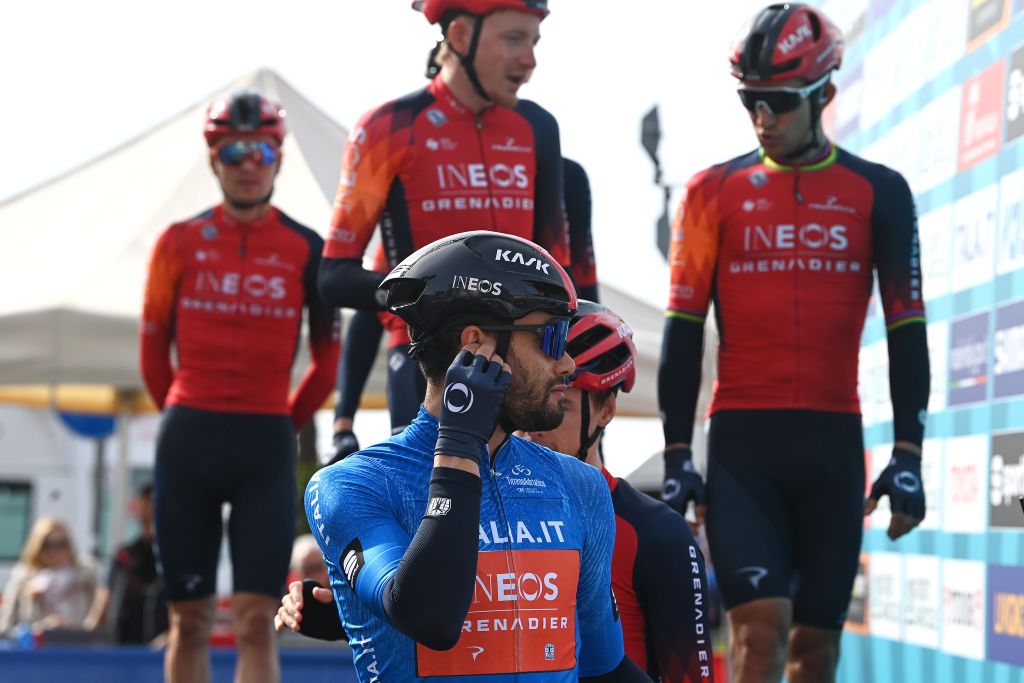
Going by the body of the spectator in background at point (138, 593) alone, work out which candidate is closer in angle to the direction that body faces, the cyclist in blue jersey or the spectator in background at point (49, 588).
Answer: the cyclist in blue jersey

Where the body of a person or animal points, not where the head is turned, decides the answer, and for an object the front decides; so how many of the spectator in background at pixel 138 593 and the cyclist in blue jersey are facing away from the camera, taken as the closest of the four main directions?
0

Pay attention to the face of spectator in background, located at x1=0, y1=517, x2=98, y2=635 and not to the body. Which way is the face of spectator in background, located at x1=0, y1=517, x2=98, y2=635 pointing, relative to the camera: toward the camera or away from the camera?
toward the camera

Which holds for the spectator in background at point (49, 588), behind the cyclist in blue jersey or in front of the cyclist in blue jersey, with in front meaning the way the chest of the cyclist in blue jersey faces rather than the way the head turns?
behind

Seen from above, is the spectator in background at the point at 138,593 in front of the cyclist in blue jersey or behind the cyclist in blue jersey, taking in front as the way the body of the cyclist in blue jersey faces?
behind

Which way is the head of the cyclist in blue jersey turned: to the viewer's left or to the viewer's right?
to the viewer's right

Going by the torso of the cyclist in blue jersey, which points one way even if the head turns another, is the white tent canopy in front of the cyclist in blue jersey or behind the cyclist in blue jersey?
behind

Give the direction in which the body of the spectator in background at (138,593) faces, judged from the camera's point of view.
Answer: toward the camera

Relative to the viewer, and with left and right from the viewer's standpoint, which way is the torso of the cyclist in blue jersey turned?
facing the viewer and to the right of the viewer

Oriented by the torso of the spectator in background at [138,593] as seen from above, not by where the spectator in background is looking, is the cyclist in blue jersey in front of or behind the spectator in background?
in front
